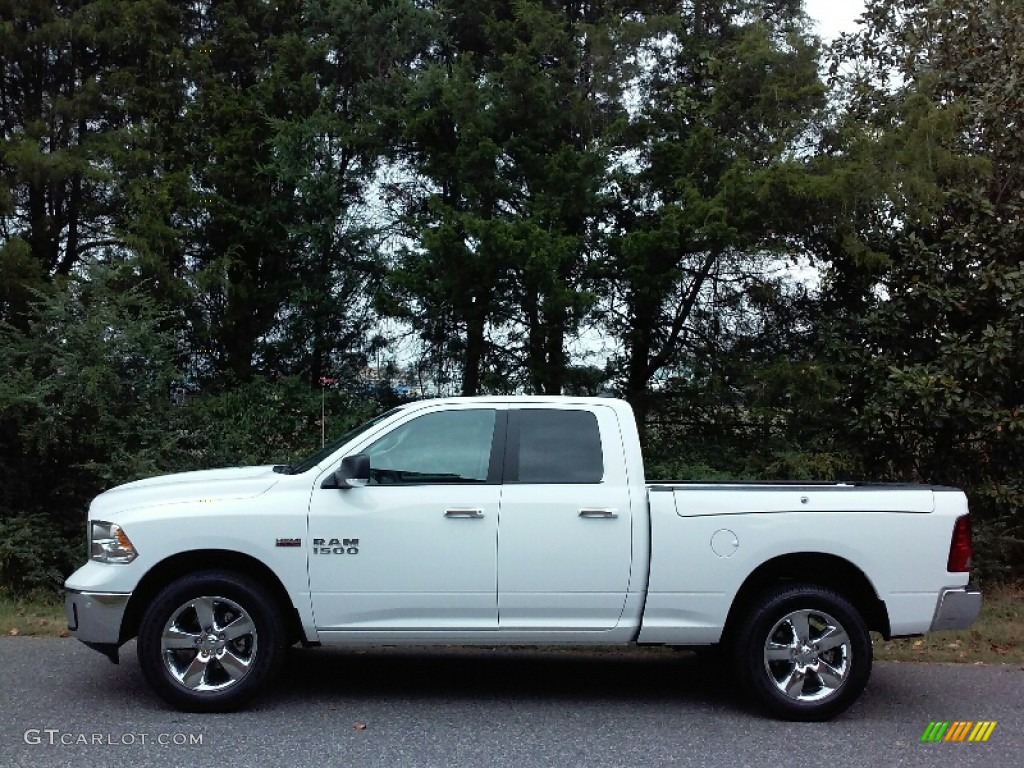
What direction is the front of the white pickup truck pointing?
to the viewer's left
